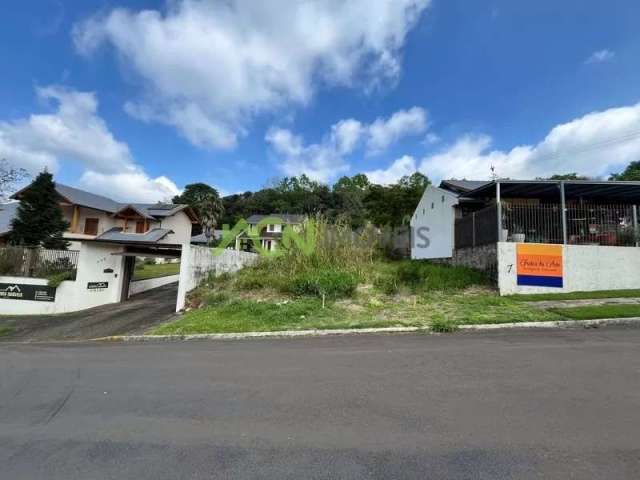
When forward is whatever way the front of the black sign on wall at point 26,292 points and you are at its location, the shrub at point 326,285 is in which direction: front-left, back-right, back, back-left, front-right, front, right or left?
front-left

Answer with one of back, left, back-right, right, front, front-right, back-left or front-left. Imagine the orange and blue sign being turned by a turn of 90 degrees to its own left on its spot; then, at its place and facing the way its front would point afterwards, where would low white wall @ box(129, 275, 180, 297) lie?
back

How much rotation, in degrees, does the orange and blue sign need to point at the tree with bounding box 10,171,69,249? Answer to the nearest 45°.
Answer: approximately 90° to its right

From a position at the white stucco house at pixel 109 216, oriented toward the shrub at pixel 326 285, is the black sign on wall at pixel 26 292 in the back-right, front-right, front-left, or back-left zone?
front-right

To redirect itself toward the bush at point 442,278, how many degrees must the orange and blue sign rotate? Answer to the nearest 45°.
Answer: approximately 90° to its right

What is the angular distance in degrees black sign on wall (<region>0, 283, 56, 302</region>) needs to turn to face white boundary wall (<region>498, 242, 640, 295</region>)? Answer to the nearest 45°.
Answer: approximately 45° to its left

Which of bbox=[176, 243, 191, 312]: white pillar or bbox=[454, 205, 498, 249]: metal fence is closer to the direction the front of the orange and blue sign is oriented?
the white pillar

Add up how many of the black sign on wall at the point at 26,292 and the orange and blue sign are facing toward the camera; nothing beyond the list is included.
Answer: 2

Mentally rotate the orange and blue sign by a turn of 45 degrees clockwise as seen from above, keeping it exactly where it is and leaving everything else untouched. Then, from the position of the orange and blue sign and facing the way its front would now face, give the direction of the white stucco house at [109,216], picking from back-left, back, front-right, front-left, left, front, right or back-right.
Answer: front-right

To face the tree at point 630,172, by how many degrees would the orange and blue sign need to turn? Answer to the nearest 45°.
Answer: approximately 180°

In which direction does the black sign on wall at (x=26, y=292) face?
toward the camera

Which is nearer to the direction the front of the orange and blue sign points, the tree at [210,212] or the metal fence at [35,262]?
the metal fence

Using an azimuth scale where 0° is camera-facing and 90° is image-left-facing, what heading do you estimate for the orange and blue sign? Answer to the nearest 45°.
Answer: approximately 0°

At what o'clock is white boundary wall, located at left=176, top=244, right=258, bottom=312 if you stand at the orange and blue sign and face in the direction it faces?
The white boundary wall is roughly at 2 o'clock from the orange and blue sign.

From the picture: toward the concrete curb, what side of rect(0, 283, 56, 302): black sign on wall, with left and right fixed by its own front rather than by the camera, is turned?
left
